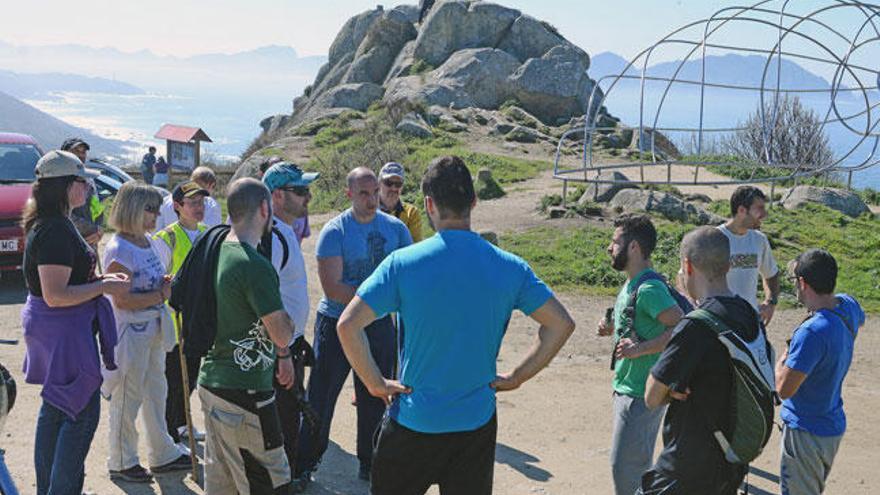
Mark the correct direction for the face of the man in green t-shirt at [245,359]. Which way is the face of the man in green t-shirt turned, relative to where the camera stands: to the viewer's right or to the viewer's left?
to the viewer's right

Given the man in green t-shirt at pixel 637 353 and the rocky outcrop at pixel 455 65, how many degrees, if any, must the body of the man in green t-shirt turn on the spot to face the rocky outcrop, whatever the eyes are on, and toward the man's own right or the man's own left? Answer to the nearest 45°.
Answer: approximately 90° to the man's own right

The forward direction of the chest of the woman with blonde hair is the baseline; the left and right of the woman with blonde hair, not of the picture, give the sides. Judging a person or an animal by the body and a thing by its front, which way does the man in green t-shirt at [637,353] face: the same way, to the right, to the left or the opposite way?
the opposite way

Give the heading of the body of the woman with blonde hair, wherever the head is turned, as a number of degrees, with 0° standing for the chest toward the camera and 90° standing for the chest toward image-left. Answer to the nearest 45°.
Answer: approximately 315°

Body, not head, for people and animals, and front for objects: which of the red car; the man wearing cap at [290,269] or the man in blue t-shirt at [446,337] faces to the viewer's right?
the man wearing cap

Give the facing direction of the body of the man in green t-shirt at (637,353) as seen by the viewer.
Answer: to the viewer's left

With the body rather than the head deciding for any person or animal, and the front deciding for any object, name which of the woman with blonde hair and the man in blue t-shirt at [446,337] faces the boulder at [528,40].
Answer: the man in blue t-shirt

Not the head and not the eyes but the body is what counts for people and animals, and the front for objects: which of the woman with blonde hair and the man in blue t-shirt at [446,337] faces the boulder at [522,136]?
the man in blue t-shirt

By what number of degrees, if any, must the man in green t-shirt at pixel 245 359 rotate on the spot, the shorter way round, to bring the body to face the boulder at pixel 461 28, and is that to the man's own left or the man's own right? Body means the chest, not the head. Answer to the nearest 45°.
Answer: approximately 45° to the man's own left

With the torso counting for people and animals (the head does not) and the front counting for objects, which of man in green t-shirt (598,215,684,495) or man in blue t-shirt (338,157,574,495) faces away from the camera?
the man in blue t-shirt

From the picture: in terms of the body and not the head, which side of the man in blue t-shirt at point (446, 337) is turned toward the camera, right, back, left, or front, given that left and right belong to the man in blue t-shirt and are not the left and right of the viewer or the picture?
back

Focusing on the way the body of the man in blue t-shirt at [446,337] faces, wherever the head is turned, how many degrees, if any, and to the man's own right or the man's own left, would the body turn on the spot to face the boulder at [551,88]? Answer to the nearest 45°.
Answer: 0° — they already face it
